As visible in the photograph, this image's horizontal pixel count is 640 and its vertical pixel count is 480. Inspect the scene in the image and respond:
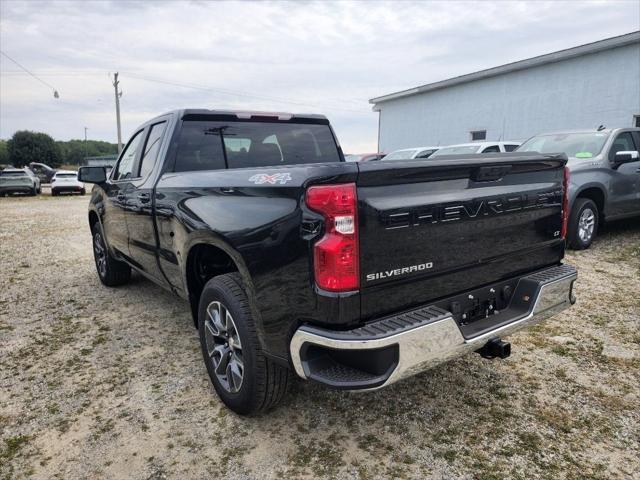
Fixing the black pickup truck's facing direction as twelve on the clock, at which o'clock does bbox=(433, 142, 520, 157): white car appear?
The white car is roughly at 2 o'clock from the black pickup truck.

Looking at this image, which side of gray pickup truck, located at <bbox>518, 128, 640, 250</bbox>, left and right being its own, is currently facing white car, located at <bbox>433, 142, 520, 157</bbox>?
right

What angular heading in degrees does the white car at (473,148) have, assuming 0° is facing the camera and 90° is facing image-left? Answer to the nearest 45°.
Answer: approximately 45°

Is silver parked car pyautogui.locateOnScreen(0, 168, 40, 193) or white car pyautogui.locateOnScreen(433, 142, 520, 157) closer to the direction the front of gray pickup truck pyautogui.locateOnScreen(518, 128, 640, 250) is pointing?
the silver parked car

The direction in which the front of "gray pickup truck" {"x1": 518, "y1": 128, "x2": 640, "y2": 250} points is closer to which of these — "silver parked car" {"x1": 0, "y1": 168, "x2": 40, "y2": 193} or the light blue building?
the silver parked car

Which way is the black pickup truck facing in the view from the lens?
facing away from the viewer and to the left of the viewer

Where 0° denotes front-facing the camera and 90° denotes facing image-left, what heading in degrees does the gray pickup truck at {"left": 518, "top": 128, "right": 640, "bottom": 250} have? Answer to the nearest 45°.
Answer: approximately 45°

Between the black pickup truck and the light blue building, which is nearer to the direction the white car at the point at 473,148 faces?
the black pickup truck
